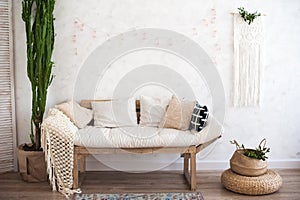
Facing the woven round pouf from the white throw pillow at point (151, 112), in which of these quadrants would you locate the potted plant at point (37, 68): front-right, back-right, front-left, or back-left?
back-right

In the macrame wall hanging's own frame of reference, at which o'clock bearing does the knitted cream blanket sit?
The knitted cream blanket is roughly at 2 o'clock from the macrame wall hanging.

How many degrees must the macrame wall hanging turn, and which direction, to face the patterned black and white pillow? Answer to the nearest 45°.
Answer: approximately 45° to its right

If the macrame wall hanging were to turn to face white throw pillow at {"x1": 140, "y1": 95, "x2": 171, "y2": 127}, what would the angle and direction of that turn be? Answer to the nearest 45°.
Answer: approximately 45° to its right

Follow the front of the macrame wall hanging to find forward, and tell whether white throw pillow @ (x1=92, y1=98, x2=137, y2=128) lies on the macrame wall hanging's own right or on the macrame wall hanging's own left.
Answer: on the macrame wall hanging's own right

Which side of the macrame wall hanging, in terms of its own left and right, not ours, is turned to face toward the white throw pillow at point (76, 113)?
right

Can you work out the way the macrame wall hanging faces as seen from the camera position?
facing the viewer

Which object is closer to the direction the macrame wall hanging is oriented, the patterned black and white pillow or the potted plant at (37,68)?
the patterned black and white pillow

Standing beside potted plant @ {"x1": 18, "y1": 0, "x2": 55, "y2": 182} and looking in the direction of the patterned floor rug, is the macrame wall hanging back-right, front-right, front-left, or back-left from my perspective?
front-left
